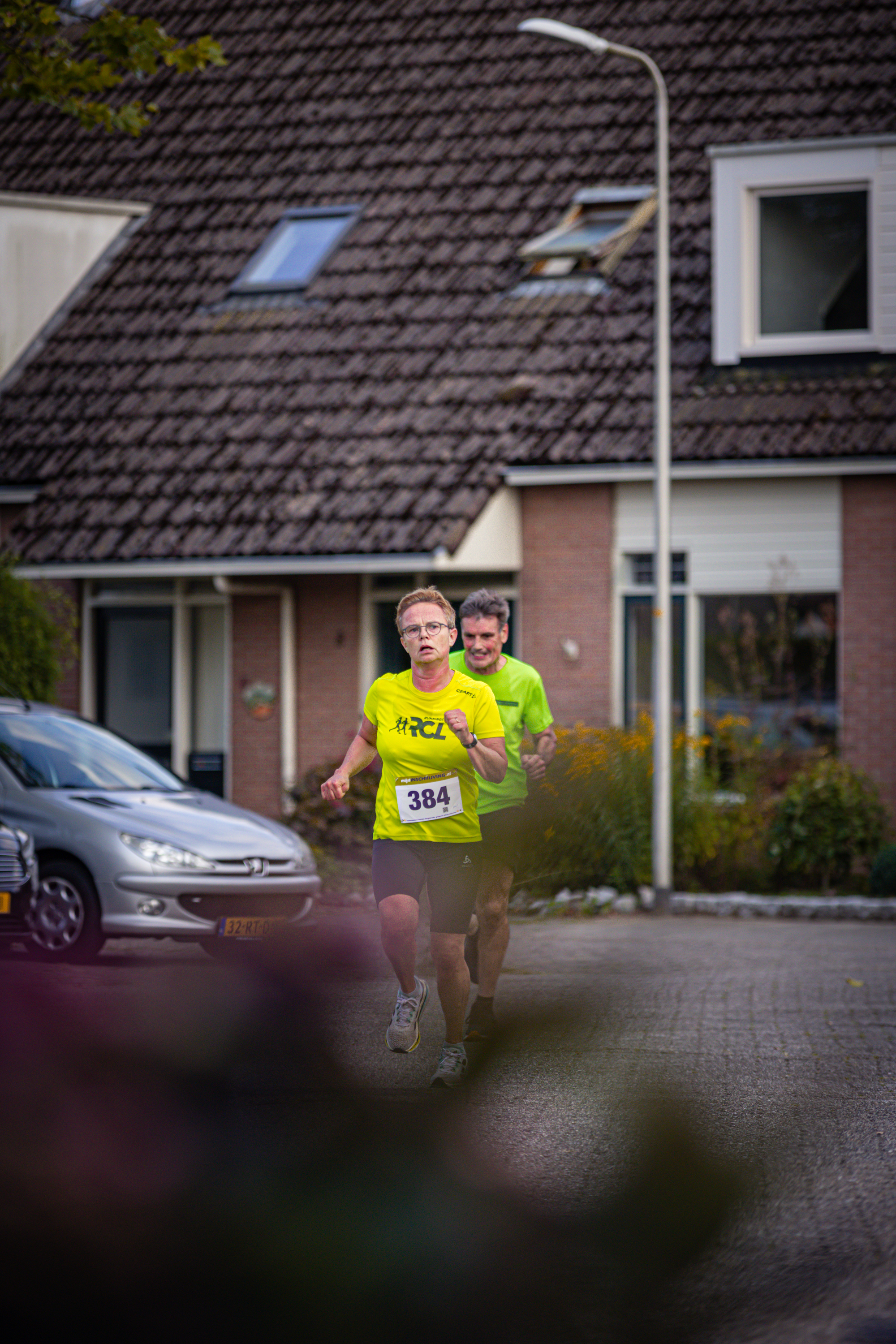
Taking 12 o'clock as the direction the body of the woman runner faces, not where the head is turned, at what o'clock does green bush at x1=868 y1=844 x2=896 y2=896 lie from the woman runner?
The green bush is roughly at 7 o'clock from the woman runner.

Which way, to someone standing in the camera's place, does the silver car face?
facing the viewer and to the right of the viewer

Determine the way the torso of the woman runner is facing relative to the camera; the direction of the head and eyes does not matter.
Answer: toward the camera

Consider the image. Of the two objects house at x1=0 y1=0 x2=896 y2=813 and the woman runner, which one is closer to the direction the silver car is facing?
the woman runner

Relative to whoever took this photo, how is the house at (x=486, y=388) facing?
facing the viewer

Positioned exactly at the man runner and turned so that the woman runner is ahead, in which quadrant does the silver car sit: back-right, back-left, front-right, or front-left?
back-right

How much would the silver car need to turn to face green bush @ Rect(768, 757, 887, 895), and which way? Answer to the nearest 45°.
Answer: approximately 90° to its left

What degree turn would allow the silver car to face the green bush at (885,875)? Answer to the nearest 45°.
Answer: approximately 90° to its left

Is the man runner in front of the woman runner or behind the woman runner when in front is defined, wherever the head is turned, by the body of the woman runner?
behind

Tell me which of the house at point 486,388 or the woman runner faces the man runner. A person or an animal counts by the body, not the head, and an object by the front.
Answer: the house

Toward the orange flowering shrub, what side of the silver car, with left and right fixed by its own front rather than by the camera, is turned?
left

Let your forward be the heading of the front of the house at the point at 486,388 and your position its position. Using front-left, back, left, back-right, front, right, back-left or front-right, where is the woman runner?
front
